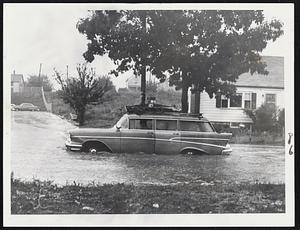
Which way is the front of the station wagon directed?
to the viewer's left

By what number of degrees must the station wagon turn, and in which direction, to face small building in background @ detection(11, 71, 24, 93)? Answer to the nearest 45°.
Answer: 0° — it already faces it
